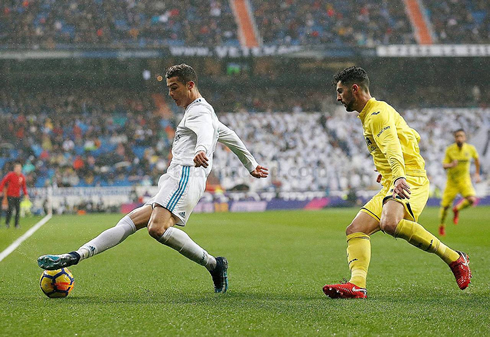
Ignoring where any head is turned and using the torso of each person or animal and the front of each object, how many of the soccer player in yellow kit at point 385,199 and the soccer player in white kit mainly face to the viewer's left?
2

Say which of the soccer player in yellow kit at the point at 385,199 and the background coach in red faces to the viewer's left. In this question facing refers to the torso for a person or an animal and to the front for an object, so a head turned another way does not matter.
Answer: the soccer player in yellow kit

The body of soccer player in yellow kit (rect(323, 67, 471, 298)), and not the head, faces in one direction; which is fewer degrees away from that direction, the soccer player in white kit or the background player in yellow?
the soccer player in white kit

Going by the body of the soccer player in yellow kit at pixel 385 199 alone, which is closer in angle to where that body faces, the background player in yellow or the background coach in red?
the background coach in red

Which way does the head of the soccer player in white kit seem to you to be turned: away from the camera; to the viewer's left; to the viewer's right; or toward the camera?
to the viewer's left

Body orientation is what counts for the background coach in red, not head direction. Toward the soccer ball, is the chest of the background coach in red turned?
yes

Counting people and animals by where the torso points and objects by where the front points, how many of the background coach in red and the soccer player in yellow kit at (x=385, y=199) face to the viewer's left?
1

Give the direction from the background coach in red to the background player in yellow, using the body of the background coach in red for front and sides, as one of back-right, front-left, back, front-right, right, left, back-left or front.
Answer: front-left

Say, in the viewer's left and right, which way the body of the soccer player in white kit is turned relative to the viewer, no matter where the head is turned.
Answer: facing to the left of the viewer

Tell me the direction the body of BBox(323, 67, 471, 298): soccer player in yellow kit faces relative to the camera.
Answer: to the viewer's left

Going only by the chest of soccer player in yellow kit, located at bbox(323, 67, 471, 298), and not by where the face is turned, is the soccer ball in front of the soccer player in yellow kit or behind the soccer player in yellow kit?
in front

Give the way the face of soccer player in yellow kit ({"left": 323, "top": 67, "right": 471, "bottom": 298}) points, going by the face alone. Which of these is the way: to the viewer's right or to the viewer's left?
to the viewer's left

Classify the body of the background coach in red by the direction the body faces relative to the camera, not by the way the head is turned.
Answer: toward the camera
